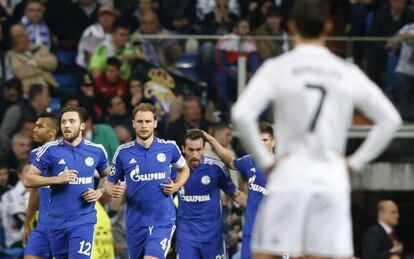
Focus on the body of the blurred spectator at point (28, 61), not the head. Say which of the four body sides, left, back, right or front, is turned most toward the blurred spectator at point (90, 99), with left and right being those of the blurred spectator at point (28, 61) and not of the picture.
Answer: front

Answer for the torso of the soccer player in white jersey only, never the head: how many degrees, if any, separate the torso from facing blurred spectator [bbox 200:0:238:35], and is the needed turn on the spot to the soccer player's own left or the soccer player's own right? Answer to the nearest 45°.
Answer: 0° — they already face them

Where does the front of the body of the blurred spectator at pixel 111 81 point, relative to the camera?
toward the camera

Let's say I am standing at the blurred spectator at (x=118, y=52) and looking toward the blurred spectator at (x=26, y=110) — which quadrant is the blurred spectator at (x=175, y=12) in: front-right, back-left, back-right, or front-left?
back-right

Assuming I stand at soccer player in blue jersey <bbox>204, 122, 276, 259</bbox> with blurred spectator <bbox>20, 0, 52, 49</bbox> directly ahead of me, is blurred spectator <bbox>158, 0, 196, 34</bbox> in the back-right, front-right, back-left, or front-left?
front-right

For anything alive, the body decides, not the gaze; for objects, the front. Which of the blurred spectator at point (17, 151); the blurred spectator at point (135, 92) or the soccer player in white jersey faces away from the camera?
the soccer player in white jersey

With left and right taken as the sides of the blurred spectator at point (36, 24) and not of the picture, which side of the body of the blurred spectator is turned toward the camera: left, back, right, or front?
front
